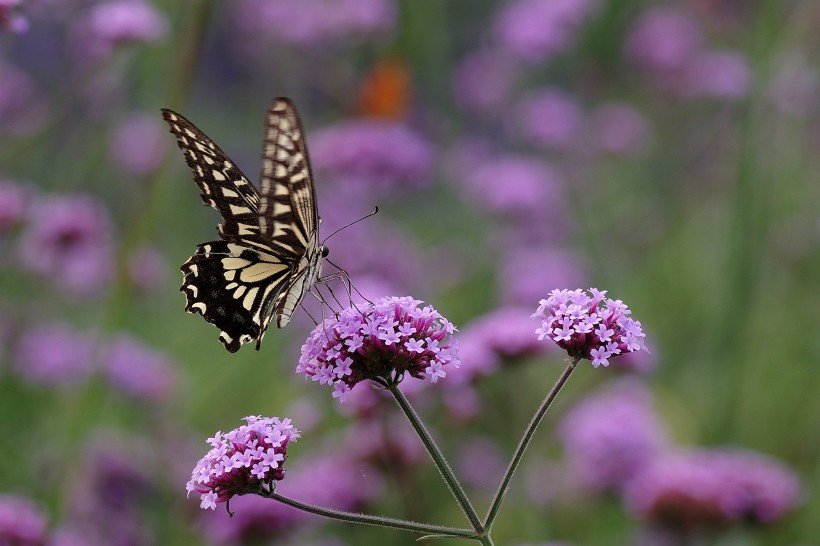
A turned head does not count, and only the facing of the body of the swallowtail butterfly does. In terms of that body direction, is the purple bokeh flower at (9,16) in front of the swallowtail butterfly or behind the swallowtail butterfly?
behind

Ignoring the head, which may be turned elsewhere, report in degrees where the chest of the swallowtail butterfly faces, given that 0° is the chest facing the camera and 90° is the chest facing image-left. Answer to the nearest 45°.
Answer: approximately 270°

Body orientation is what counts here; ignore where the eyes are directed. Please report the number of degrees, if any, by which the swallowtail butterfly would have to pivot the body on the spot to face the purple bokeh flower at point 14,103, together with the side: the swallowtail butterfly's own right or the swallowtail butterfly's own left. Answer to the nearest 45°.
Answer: approximately 135° to the swallowtail butterfly's own left

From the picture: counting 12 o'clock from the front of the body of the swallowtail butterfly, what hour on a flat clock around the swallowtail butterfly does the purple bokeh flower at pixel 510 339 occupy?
The purple bokeh flower is roughly at 11 o'clock from the swallowtail butterfly.
